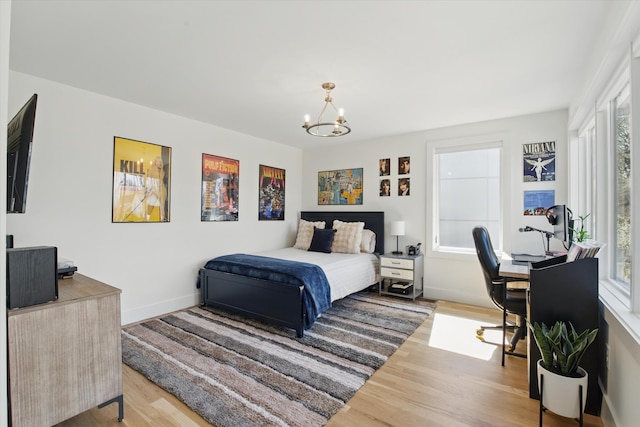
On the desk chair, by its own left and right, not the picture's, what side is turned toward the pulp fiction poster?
back

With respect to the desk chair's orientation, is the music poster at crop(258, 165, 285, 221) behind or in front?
behind

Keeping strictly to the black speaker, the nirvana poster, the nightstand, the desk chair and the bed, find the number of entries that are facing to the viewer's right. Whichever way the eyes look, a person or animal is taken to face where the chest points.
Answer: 2

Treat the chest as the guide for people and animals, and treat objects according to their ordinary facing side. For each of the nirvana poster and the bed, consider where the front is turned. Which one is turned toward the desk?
the nirvana poster

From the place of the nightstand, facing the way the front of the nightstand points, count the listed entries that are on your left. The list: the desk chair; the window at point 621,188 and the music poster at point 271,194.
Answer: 2

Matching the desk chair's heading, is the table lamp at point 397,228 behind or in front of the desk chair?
behind

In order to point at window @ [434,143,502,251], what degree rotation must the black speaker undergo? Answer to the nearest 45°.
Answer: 0° — it already faces it

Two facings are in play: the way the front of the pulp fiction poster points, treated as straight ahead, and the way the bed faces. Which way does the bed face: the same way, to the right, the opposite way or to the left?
to the right

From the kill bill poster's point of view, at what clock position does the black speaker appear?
The black speaker is roughly at 2 o'clock from the kill bill poster.

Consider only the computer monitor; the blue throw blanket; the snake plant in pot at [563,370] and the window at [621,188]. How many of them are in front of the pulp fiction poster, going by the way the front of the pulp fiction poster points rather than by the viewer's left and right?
4

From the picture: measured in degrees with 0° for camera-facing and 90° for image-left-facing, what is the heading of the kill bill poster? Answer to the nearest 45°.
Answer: approximately 315°

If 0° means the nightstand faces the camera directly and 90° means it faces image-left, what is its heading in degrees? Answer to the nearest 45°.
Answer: approximately 45°

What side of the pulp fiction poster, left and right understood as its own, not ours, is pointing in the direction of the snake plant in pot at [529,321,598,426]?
front

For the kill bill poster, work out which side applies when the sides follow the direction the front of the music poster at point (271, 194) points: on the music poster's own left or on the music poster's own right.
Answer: on the music poster's own right
